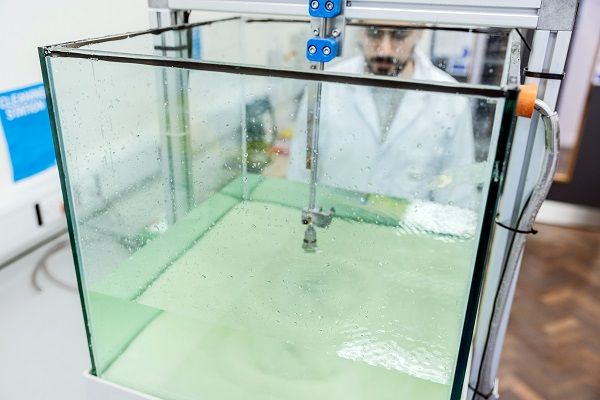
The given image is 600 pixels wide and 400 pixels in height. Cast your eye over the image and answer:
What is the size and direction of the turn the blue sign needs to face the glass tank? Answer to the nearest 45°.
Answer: approximately 45° to its right

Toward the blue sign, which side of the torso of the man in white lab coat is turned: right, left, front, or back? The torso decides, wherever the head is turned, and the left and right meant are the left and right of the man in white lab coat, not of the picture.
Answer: right

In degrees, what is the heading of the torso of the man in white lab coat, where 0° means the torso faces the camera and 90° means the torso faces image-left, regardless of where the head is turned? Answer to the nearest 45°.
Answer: approximately 0°

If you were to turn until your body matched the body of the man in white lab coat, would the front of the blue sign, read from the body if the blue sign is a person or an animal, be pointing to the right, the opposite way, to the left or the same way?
to the left
